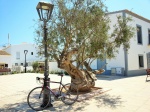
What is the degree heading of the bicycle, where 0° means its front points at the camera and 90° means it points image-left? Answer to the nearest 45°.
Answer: approximately 45°

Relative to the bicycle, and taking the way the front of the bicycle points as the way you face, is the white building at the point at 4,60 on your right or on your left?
on your right

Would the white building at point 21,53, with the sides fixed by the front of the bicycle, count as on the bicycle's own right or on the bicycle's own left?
on the bicycle's own right

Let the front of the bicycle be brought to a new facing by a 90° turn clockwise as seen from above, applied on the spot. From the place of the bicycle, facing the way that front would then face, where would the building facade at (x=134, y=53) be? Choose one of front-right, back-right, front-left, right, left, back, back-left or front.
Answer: right
